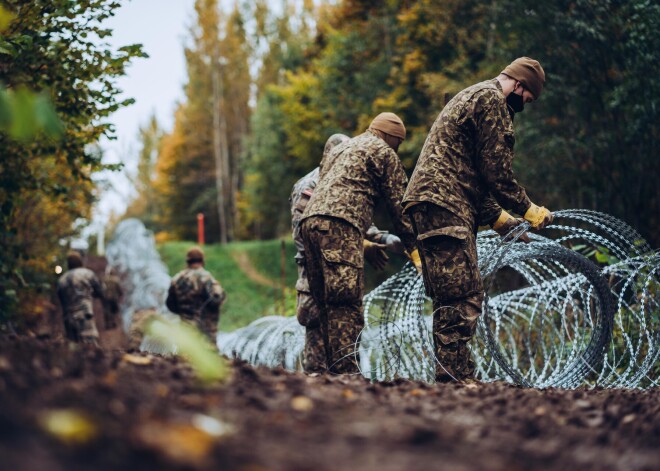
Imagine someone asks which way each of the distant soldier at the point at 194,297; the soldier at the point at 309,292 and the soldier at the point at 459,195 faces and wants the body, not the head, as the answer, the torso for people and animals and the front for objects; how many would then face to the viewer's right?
2

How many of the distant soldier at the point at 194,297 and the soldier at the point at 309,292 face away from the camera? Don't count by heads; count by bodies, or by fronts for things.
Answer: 1

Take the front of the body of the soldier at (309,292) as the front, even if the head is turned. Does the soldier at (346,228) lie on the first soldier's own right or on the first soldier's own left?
on the first soldier's own right

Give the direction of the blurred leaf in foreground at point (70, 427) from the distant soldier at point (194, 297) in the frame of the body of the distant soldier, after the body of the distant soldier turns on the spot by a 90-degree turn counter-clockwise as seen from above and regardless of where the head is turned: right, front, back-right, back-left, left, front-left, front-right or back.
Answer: left

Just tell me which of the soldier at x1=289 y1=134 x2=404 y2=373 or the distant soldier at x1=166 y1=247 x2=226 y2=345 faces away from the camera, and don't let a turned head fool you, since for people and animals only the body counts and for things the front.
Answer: the distant soldier

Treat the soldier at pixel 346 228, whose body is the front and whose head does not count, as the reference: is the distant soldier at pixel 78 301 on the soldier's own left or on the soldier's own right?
on the soldier's own left

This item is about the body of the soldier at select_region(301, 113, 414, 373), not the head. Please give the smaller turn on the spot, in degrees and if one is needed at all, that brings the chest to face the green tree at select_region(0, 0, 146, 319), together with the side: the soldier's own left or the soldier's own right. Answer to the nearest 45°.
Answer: approximately 90° to the soldier's own left

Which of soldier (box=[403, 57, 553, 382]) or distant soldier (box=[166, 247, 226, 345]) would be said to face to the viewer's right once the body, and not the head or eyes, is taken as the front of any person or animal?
the soldier

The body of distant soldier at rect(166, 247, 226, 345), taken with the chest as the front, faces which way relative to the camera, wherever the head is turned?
away from the camera

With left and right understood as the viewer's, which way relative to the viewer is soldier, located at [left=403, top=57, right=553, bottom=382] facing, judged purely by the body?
facing to the right of the viewer

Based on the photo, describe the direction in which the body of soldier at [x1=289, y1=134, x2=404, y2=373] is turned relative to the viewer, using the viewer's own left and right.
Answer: facing to the right of the viewer

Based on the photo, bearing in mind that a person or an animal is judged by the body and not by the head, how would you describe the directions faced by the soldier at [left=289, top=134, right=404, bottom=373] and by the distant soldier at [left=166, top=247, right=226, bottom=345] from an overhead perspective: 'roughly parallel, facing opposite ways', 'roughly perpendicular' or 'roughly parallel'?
roughly perpendicular

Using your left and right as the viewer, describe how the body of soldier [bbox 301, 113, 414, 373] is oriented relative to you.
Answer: facing away from the viewer and to the right of the viewer

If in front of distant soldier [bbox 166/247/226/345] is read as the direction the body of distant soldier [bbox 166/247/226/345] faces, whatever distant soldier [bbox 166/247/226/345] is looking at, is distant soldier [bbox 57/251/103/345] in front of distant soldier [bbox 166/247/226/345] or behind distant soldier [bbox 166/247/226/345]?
in front

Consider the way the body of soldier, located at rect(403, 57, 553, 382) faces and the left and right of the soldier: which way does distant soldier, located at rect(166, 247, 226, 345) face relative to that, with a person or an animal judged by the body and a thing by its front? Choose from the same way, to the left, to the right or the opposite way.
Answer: to the left

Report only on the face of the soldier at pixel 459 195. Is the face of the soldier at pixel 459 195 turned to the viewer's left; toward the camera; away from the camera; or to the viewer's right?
to the viewer's right
